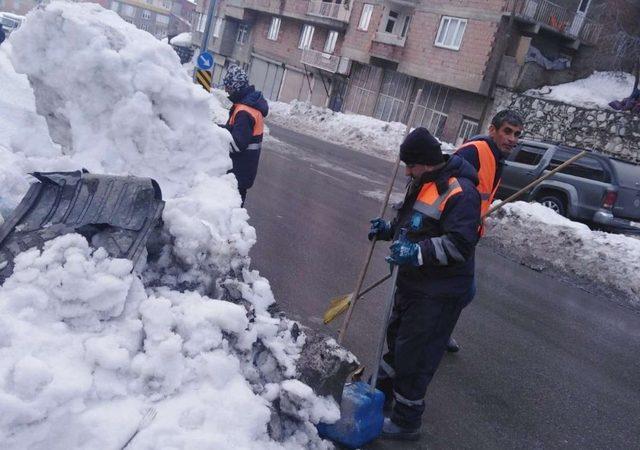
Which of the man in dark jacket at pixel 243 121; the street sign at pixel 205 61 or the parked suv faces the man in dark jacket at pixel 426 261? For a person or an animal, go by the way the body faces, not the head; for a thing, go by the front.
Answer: the street sign

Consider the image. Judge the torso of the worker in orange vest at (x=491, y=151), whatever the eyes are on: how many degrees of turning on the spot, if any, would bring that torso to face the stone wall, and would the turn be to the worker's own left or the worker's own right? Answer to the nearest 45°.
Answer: approximately 135° to the worker's own left

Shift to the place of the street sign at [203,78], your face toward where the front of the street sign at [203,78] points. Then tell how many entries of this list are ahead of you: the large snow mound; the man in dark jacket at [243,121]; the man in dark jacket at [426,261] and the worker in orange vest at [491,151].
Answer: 4

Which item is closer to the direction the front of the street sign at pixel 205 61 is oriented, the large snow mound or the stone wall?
the large snow mound

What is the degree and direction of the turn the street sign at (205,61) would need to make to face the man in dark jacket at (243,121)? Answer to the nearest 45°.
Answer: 0° — it already faces them

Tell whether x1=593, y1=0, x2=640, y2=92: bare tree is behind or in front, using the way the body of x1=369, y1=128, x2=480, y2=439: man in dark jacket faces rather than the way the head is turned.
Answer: behind

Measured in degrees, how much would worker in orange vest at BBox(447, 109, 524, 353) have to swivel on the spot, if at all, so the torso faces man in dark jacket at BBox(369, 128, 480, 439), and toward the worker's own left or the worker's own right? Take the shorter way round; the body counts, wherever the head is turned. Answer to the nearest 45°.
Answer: approximately 45° to the worker's own right

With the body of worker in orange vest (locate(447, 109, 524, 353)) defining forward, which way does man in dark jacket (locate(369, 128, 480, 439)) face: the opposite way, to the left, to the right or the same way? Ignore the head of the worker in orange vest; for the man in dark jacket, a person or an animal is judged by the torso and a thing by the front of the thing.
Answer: to the right

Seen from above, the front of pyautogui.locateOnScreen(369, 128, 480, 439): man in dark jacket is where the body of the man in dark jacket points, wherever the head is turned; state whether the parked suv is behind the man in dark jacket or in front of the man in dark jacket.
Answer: behind
